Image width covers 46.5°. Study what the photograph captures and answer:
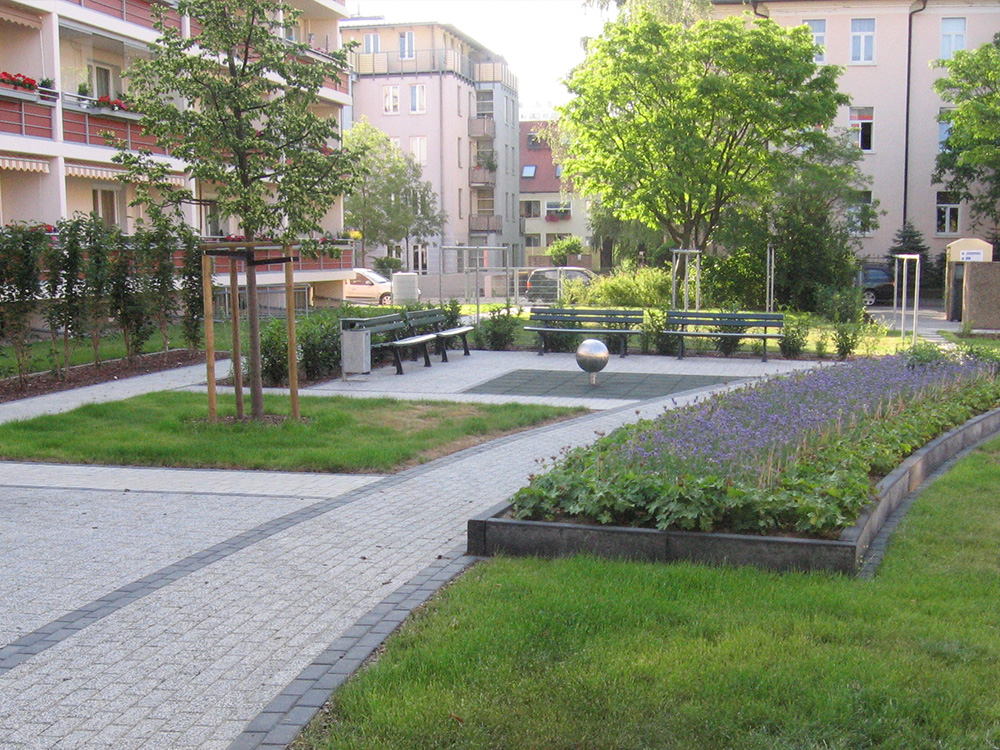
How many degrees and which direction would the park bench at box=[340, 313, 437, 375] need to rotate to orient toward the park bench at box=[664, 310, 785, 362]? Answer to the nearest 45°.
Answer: approximately 45° to its left

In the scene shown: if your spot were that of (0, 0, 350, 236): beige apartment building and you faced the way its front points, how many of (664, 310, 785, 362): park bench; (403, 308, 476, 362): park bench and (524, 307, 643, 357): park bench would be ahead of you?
3

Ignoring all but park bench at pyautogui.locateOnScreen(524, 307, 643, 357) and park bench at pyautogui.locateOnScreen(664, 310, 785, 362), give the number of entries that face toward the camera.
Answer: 2

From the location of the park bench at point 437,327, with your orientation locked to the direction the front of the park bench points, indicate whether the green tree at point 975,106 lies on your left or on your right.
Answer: on your left

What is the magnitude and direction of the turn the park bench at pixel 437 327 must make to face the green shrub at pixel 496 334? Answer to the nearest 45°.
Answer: approximately 90° to its left

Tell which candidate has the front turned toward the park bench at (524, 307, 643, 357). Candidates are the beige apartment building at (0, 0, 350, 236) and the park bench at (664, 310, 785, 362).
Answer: the beige apartment building

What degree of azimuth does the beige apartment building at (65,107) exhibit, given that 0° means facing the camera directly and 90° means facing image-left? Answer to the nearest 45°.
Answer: approximately 315°

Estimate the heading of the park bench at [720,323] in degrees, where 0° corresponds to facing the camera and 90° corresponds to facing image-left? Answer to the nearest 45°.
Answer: approximately 0°

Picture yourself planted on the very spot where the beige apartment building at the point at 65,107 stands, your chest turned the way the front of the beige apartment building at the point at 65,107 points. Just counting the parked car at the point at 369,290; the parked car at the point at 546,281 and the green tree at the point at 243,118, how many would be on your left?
2
